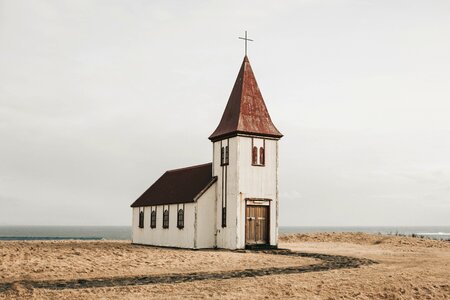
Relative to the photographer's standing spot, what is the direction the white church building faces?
facing the viewer and to the right of the viewer
